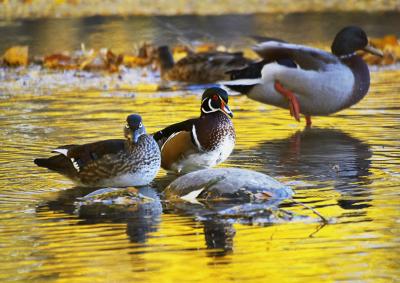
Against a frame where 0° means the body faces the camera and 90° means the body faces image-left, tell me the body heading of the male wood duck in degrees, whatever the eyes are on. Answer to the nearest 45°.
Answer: approximately 315°

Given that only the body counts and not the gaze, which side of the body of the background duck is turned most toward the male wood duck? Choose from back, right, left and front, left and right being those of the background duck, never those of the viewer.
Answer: left

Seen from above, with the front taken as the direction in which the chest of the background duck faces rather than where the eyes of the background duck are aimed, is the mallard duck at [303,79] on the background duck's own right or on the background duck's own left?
on the background duck's own left

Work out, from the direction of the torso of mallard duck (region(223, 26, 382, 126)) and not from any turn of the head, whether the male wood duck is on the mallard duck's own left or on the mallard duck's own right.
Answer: on the mallard duck's own right

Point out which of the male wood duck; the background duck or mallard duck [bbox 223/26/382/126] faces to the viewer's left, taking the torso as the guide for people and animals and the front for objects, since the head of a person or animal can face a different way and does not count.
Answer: the background duck

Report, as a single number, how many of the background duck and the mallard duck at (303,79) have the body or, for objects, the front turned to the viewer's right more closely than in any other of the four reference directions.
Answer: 1

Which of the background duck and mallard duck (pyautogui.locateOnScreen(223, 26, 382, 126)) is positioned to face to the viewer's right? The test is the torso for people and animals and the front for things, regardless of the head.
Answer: the mallard duck

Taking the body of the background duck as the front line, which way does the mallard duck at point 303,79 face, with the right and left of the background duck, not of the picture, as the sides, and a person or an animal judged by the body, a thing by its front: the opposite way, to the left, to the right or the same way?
the opposite way

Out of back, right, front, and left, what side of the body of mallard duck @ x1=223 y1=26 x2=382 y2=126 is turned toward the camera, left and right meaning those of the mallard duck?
right

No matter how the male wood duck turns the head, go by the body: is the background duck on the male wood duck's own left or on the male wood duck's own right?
on the male wood duck's own left

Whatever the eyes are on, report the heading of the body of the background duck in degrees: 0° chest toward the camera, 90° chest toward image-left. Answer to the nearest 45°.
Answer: approximately 90°

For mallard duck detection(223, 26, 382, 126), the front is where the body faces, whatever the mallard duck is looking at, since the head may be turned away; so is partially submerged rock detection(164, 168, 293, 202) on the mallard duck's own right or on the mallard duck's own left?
on the mallard duck's own right
